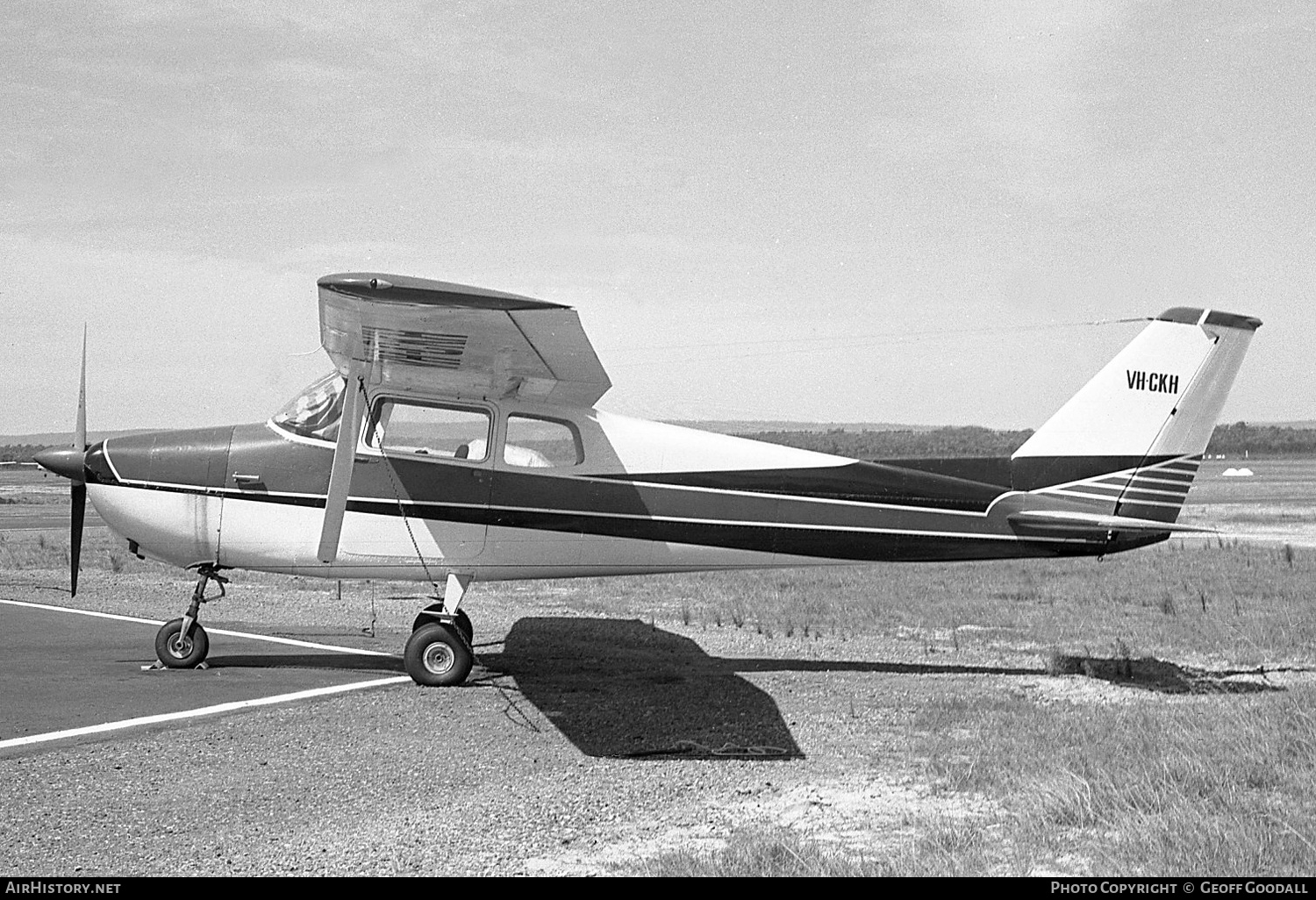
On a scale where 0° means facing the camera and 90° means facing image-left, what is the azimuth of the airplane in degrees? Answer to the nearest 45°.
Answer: approximately 90°
